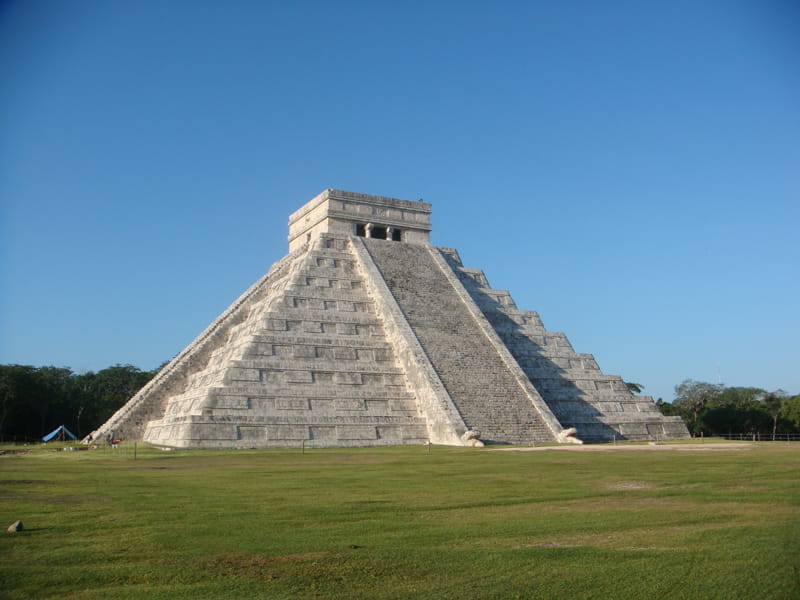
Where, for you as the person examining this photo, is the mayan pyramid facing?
facing the viewer and to the right of the viewer
